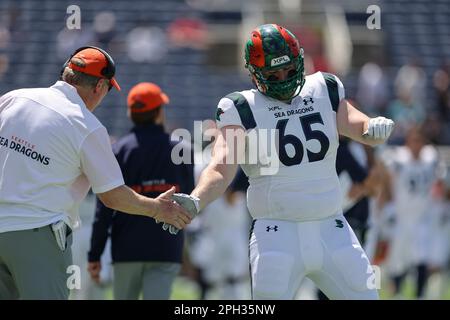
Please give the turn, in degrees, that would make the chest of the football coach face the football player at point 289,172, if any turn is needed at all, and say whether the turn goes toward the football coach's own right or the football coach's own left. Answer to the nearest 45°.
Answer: approximately 45° to the football coach's own right

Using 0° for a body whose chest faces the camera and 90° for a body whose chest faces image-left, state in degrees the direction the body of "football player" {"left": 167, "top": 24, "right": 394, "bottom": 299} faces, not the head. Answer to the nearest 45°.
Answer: approximately 0°

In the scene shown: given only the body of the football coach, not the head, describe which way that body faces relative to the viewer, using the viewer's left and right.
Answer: facing away from the viewer and to the right of the viewer

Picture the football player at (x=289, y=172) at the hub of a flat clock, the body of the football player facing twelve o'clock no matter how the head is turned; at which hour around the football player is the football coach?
The football coach is roughly at 3 o'clock from the football player.

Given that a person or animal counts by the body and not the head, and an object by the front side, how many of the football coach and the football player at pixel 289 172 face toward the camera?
1
